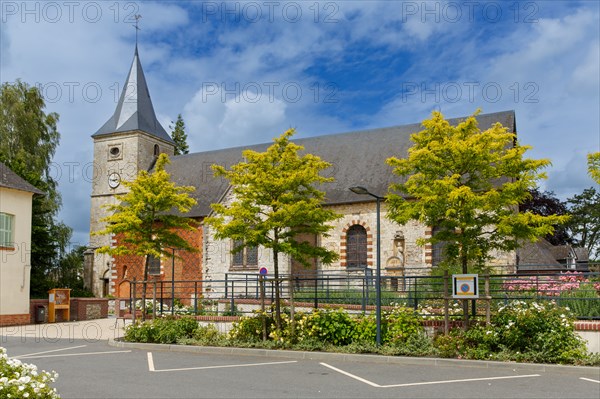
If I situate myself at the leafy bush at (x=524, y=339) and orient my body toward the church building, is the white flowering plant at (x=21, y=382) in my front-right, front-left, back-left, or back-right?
back-left

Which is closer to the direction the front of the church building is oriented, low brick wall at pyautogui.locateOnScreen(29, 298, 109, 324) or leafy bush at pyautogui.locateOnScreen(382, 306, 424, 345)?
the low brick wall

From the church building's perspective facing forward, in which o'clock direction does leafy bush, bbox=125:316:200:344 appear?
The leafy bush is roughly at 12 o'clock from the church building.

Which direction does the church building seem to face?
to the viewer's left

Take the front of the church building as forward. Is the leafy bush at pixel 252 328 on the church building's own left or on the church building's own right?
on the church building's own left

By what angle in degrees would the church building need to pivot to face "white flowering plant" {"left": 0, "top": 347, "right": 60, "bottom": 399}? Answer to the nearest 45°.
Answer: approximately 90° to its left

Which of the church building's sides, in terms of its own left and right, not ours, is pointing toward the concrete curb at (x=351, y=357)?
left
